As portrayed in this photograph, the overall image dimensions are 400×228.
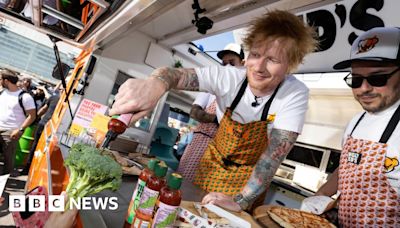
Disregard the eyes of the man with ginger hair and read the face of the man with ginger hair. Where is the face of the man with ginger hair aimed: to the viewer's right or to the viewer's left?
to the viewer's left

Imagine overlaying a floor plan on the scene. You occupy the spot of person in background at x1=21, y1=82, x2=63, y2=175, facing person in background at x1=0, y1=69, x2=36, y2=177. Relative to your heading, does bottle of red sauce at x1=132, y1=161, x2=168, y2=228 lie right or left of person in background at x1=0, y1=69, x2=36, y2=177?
left

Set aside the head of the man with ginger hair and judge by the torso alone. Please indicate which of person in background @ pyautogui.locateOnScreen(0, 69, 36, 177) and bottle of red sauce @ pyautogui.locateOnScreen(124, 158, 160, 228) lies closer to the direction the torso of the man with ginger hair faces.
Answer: the bottle of red sauce

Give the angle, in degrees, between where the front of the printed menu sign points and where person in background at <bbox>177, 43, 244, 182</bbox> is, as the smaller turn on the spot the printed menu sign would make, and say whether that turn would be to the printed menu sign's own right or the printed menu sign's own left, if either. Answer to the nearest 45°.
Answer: approximately 90° to the printed menu sign's own left

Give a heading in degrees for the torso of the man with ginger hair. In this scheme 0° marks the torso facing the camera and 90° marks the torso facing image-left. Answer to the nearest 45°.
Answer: approximately 45°

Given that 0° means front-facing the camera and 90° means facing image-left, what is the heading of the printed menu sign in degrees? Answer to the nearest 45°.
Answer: approximately 0°

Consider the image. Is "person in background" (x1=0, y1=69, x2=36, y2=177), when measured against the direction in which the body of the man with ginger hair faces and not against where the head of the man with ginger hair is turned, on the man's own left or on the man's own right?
on the man's own right
